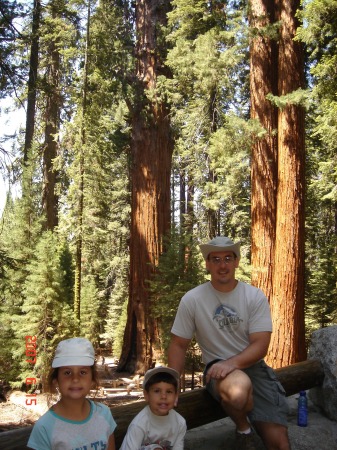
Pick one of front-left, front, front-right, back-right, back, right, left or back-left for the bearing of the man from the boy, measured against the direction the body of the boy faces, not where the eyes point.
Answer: back-left

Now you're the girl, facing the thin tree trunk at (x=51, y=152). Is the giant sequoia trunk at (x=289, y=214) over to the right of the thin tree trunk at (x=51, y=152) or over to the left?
right

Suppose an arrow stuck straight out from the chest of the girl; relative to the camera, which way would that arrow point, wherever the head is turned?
toward the camera

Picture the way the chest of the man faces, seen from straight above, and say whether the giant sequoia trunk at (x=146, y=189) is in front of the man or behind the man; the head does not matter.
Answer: behind

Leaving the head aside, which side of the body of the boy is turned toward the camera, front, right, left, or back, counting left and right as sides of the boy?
front

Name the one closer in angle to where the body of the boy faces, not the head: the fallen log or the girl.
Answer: the girl

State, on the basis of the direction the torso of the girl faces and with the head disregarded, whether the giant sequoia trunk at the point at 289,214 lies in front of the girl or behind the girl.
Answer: behind

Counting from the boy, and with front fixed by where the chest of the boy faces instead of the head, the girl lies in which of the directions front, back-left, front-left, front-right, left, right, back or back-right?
front-right

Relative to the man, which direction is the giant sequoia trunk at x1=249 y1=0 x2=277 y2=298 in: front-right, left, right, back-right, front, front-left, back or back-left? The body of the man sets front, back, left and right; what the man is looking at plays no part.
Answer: back

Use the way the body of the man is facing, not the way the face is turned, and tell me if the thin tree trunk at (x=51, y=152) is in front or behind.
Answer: behind

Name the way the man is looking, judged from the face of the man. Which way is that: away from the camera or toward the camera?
toward the camera

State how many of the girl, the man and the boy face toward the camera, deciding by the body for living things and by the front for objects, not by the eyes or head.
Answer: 3

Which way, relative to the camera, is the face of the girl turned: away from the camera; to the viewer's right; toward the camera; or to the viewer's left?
toward the camera

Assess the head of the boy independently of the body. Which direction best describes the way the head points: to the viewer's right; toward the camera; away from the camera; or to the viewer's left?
toward the camera

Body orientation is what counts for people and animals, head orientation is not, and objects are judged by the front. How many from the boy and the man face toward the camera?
2

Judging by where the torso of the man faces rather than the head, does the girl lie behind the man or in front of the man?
in front

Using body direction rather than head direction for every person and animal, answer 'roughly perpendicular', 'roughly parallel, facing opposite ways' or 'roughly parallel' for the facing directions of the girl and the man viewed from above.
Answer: roughly parallel
